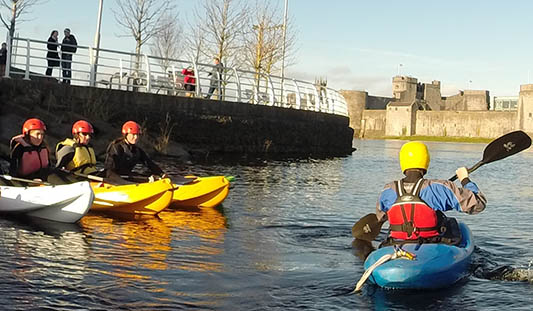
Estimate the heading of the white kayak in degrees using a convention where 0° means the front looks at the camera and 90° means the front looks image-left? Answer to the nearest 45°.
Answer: approximately 315°

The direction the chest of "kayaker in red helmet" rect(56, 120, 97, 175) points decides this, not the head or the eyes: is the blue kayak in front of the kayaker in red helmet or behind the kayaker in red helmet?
in front

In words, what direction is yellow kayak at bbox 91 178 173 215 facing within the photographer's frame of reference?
facing the viewer and to the right of the viewer

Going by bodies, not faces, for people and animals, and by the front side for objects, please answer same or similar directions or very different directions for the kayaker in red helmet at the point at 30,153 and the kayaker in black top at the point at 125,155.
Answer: same or similar directions

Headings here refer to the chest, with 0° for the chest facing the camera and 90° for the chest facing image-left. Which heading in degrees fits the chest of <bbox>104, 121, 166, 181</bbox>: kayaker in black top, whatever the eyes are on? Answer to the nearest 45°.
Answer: approximately 315°

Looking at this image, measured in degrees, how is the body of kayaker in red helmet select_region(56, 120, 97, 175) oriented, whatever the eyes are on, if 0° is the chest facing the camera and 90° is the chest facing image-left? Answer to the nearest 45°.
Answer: approximately 315°

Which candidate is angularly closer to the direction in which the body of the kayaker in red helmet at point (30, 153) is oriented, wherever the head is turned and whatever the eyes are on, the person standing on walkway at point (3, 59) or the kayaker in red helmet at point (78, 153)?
the kayaker in red helmet

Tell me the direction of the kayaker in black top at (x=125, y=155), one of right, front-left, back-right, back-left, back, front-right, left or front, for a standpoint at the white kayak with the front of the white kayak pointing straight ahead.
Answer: left

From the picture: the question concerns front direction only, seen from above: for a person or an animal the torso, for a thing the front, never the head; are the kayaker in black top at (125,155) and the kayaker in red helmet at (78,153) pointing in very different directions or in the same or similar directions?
same or similar directions

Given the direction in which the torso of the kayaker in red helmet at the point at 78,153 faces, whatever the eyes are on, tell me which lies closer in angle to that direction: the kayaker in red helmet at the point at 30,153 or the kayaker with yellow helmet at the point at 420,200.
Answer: the kayaker with yellow helmet

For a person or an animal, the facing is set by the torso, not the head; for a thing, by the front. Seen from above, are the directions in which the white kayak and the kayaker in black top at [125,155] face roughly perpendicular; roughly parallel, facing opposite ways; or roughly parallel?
roughly parallel

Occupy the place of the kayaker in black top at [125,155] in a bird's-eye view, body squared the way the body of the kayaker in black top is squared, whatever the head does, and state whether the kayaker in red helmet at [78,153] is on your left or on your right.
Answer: on your right

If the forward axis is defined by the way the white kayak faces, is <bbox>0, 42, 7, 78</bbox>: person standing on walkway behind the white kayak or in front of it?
behind

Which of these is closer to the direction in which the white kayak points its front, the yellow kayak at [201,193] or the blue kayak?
the blue kayak

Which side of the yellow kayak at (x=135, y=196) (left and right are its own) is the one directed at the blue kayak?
front

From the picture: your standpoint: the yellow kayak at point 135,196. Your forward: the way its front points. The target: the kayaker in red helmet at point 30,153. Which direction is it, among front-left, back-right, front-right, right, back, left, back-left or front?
back-right

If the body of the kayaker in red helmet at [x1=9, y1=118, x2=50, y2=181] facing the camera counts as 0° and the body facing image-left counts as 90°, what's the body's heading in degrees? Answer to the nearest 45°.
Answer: approximately 315°
